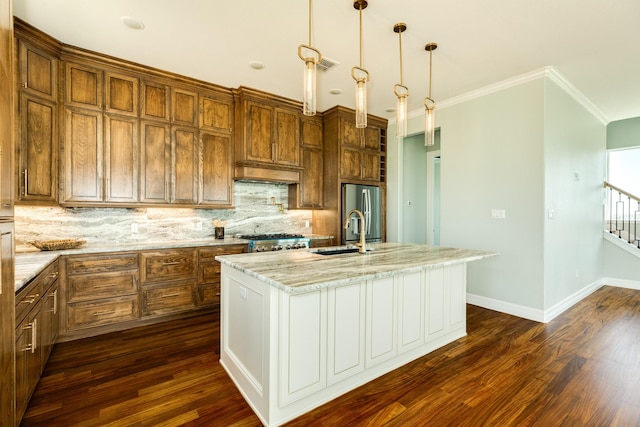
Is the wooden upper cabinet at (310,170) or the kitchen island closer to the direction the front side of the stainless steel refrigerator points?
the kitchen island

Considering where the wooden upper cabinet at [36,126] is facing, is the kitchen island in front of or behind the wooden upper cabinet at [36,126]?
in front

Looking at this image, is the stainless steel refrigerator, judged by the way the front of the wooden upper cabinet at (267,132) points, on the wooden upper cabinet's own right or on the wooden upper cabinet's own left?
on the wooden upper cabinet's own left

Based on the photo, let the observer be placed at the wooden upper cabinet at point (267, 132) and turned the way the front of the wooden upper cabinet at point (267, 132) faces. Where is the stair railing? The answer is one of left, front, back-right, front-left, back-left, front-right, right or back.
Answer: front-left

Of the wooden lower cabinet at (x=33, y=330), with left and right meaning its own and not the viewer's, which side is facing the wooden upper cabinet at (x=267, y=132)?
front

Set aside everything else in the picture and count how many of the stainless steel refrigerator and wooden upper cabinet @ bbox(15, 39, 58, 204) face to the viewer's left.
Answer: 0

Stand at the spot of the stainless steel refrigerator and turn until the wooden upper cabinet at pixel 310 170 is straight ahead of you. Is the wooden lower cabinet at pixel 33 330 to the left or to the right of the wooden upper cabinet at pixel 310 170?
left

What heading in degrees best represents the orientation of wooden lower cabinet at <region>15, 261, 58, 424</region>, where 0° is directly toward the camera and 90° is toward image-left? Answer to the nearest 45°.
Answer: approximately 270°

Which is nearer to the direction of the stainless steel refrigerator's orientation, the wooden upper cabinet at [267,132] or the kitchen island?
the kitchen island

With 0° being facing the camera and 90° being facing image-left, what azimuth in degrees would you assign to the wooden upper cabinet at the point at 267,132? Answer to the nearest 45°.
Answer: approximately 315°

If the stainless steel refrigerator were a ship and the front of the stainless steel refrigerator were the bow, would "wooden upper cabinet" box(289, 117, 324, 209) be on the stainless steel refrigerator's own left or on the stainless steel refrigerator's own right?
on the stainless steel refrigerator's own right

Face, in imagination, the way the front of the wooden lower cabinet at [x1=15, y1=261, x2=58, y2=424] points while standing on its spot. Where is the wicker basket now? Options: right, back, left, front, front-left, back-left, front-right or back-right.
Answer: left

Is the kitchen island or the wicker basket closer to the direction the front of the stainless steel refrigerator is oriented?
the kitchen island
